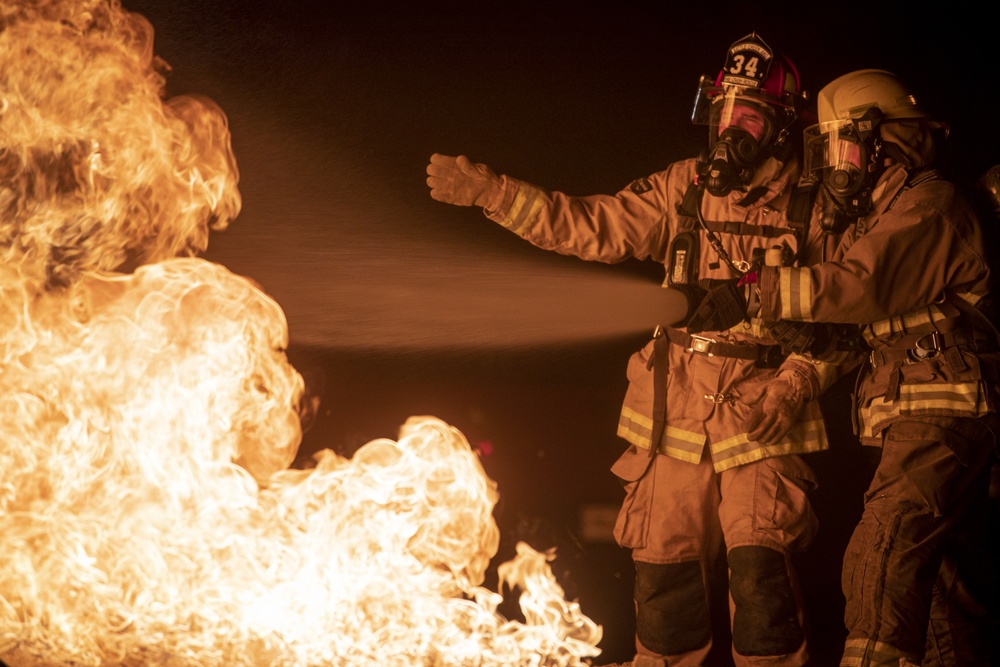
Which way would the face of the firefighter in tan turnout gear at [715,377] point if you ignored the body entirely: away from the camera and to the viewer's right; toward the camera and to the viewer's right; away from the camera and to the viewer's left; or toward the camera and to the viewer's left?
toward the camera and to the viewer's left

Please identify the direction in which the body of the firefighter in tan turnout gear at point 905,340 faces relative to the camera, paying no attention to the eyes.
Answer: to the viewer's left

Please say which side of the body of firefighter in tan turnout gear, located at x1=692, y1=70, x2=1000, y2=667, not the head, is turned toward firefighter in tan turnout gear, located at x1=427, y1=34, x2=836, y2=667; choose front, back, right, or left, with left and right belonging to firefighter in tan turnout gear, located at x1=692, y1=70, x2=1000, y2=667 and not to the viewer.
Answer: front
